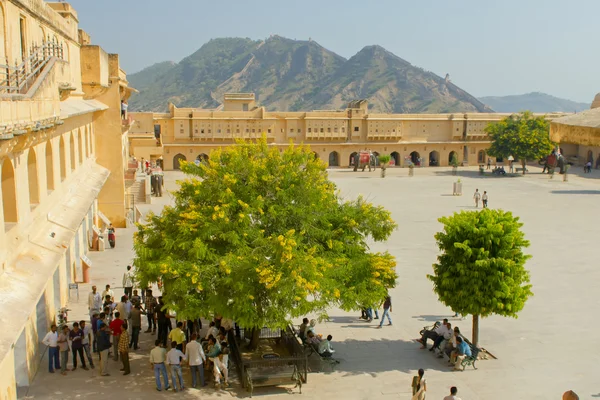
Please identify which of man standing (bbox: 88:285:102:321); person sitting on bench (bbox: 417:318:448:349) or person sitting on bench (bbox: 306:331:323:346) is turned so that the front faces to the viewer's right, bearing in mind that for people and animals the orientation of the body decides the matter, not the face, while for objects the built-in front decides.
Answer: the person sitting on bench (bbox: 306:331:323:346)

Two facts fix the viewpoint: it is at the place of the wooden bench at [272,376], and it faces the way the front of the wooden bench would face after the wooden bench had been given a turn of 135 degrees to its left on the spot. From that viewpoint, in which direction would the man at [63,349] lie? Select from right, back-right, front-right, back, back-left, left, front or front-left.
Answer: back-left

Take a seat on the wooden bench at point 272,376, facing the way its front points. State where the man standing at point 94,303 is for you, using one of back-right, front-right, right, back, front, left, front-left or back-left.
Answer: back-right

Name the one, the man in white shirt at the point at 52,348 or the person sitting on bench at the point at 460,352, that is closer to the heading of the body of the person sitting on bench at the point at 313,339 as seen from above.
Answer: the person sitting on bench at the point at 460,352

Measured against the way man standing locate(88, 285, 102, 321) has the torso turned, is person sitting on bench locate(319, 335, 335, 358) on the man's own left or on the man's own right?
on the man's own left

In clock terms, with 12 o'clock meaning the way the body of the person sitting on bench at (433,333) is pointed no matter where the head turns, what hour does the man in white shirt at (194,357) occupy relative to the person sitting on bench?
The man in white shirt is roughly at 11 o'clock from the person sitting on bench.

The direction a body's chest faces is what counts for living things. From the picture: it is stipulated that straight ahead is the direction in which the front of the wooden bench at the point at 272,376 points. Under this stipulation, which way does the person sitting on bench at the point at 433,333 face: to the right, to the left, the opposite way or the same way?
to the right

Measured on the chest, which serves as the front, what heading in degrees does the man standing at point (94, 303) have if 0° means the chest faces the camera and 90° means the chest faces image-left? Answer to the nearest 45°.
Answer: approximately 0°

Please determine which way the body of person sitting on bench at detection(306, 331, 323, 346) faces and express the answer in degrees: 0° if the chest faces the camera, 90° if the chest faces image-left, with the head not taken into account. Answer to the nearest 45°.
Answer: approximately 270°
